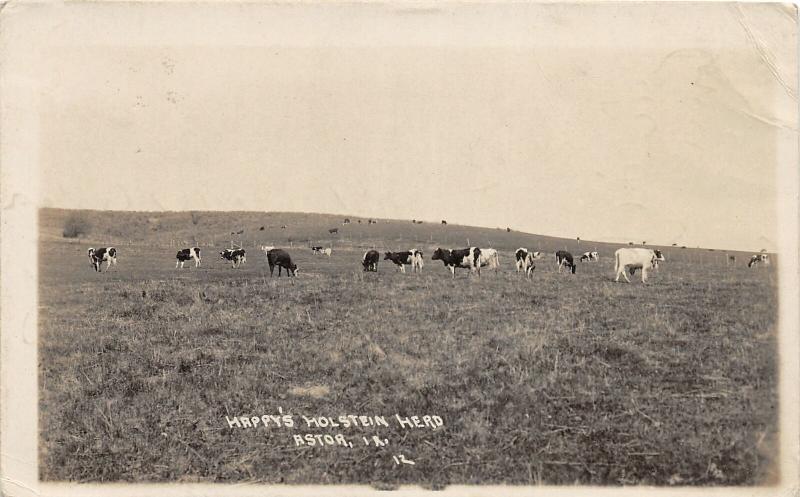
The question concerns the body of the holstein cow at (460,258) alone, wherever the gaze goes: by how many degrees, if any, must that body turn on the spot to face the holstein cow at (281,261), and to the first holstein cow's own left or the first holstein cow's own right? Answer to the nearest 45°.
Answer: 0° — it already faces it

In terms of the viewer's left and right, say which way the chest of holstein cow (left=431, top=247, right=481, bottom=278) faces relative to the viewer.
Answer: facing to the left of the viewer
